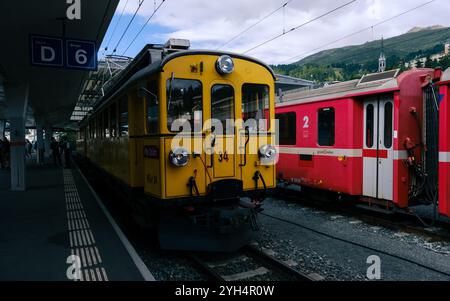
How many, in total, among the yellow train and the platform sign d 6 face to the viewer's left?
0

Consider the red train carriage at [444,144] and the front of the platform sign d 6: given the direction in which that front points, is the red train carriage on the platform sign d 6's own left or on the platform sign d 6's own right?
on the platform sign d 6's own left

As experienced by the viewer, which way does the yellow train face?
facing the viewer and to the right of the viewer

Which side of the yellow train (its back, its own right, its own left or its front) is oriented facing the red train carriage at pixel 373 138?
left

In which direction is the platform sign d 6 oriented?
toward the camera

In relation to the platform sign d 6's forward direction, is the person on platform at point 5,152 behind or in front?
behind
